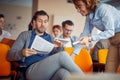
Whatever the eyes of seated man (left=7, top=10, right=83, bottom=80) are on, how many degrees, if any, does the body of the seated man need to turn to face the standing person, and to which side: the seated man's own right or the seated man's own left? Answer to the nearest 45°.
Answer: approximately 45° to the seated man's own left

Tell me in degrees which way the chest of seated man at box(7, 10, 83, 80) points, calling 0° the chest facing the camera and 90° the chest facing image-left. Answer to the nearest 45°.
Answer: approximately 315°
